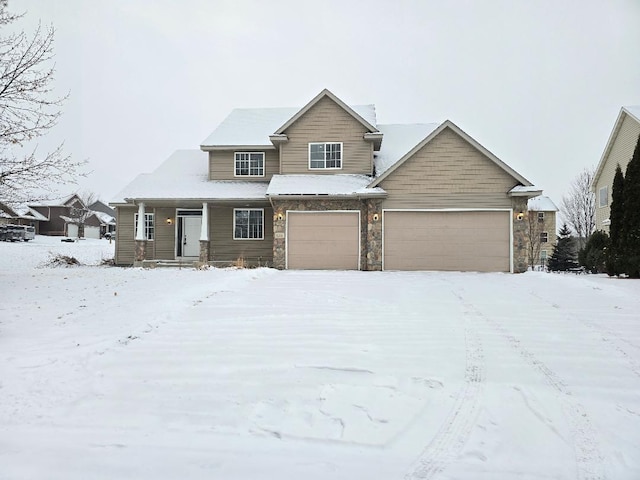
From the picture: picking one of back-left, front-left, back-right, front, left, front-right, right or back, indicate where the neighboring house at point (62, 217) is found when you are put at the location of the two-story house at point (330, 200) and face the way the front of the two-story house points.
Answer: back-right

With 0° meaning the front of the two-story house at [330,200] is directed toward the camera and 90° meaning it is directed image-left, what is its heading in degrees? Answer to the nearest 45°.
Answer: approximately 0°

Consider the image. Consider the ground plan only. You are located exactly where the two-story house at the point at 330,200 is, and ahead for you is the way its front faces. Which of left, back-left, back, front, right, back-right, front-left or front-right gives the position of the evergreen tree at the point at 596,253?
left

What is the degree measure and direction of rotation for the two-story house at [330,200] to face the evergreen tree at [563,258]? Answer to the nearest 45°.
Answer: approximately 135° to its left

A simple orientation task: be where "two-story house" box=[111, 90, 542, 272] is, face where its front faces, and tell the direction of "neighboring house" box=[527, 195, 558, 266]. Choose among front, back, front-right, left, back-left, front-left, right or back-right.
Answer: back-left
